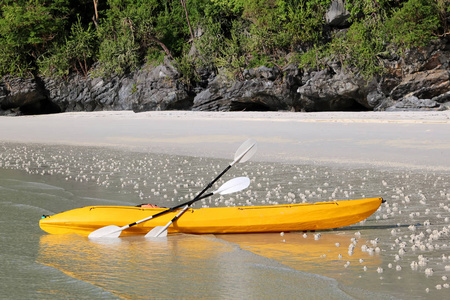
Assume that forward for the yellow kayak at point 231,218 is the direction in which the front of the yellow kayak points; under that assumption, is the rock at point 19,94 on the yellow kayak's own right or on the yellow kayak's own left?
on the yellow kayak's own left

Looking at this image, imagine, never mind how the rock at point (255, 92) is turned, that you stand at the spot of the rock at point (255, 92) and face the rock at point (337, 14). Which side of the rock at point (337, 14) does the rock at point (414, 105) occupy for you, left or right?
right

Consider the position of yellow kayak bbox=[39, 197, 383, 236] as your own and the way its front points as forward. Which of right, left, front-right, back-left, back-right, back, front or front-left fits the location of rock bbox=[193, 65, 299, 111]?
left

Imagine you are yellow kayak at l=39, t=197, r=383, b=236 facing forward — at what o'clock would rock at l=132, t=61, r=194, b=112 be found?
The rock is roughly at 9 o'clock from the yellow kayak.

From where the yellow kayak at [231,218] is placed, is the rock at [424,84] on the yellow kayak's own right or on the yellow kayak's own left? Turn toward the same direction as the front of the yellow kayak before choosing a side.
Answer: on the yellow kayak's own left

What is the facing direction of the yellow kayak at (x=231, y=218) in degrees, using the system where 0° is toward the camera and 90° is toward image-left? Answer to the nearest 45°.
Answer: approximately 270°

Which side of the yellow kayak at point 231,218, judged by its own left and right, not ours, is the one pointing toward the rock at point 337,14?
left
